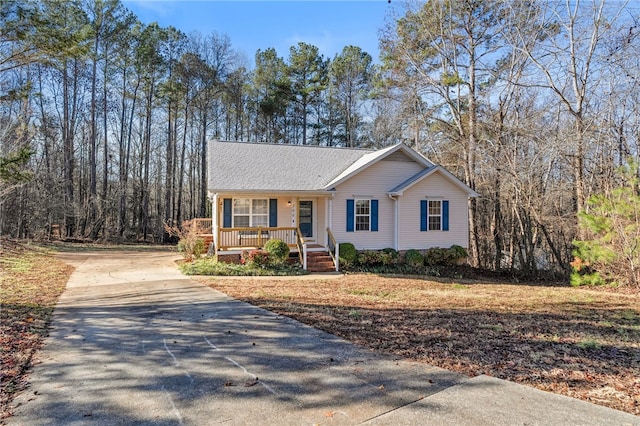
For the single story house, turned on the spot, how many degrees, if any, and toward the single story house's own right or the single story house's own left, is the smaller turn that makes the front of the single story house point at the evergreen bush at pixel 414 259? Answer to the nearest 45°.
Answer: approximately 90° to the single story house's own left

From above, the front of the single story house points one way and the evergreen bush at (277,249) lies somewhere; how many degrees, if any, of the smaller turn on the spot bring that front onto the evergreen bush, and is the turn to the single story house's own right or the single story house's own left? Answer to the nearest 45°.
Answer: approximately 45° to the single story house's own right

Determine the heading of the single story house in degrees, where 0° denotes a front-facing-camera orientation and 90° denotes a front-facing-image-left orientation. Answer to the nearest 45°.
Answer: approximately 0°
